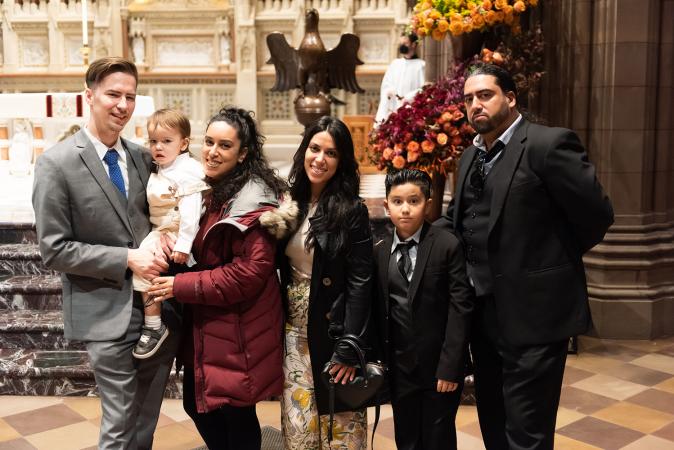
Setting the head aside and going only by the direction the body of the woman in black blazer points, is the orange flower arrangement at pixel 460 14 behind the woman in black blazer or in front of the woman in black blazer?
behind

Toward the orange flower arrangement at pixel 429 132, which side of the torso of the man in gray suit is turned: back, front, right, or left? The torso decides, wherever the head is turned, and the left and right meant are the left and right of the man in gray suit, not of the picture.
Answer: left

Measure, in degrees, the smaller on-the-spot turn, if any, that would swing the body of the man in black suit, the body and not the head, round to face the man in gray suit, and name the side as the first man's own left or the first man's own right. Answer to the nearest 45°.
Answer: approximately 45° to the first man's own right

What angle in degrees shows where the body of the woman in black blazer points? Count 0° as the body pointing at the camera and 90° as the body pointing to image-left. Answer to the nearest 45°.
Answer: approximately 45°

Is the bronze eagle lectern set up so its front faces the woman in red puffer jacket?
yes
